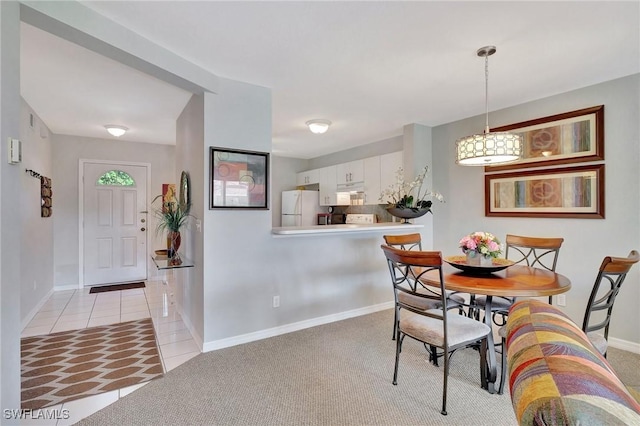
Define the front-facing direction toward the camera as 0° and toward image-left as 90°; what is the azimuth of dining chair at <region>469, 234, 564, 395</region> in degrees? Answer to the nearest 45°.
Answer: approximately 45°

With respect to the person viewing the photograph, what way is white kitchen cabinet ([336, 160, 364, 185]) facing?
facing the viewer and to the left of the viewer

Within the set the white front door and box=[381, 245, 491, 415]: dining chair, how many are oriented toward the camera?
1

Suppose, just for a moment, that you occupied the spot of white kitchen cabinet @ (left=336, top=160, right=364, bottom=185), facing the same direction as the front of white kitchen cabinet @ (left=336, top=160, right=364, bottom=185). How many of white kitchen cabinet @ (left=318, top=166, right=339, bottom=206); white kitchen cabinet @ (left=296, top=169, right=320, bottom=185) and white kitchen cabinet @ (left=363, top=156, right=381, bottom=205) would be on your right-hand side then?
2

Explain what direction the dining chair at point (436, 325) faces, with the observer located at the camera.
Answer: facing away from the viewer and to the right of the viewer

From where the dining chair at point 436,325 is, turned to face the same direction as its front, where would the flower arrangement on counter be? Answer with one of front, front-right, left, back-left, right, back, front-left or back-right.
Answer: front-left

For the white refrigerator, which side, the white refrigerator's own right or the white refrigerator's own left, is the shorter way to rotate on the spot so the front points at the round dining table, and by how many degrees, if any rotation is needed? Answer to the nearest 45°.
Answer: approximately 45° to the white refrigerator's own left

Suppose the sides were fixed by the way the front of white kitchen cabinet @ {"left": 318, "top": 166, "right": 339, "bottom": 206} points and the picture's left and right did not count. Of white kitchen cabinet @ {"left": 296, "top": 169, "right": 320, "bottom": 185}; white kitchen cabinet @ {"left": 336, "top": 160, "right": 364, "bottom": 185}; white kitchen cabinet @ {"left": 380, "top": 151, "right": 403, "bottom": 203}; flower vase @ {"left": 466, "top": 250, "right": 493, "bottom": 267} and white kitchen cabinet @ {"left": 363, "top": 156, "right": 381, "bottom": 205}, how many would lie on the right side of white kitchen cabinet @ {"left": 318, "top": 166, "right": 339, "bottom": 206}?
1

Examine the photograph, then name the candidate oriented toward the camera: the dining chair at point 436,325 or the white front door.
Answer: the white front door

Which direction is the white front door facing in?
toward the camera

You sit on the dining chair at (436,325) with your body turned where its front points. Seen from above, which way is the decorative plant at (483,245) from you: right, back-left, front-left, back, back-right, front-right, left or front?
front
